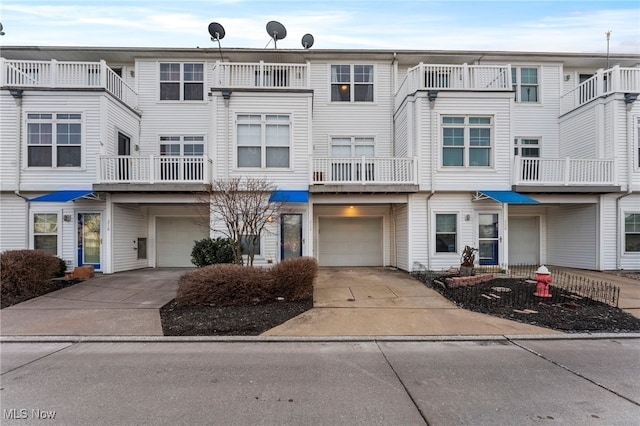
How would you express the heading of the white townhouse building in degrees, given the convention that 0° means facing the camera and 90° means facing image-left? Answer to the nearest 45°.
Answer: approximately 0°

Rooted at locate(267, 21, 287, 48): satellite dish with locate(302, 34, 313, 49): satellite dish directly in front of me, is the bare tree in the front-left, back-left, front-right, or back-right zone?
back-right

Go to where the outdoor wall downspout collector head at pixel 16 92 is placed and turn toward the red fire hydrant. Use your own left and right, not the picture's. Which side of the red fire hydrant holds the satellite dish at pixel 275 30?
left

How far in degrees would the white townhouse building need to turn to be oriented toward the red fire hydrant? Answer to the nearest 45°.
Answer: approximately 45° to its left
